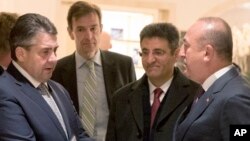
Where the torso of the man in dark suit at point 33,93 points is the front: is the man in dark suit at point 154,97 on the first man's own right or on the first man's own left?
on the first man's own left

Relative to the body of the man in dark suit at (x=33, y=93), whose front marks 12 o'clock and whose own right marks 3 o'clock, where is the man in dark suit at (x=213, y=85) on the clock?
the man in dark suit at (x=213, y=85) is roughly at 11 o'clock from the man in dark suit at (x=33, y=93).

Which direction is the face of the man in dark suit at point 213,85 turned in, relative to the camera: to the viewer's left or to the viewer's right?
to the viewer's left

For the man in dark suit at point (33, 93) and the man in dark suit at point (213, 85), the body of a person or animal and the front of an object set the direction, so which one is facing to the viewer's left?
the man in dark suit at point (213, 85)

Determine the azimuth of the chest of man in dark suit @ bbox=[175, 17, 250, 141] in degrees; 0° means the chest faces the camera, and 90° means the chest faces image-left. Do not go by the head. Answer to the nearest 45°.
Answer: approximately 90°

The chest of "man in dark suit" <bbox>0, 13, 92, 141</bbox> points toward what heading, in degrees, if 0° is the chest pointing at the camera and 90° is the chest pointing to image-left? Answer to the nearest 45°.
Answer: approximately 315°
